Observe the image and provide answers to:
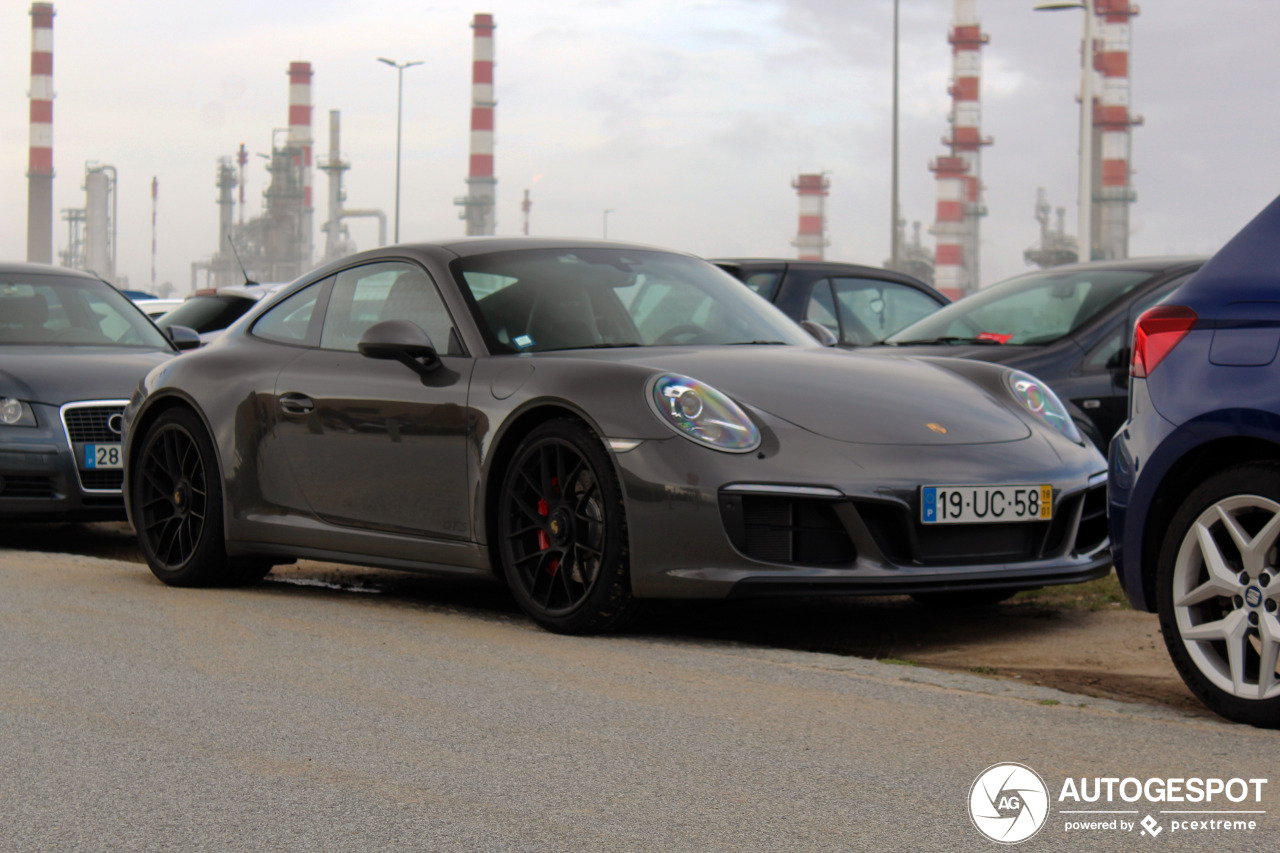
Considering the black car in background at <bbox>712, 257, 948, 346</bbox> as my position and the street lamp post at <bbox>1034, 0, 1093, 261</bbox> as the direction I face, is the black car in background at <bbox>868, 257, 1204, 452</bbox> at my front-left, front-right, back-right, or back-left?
back-right

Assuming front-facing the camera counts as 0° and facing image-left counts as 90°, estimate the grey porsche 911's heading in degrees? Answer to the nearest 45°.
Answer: approximately 315°

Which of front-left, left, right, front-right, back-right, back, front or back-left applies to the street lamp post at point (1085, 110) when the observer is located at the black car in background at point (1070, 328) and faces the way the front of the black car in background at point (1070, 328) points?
back-right

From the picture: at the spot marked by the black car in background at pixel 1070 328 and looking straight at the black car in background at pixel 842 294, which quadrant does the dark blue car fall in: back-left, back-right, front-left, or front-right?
back-left

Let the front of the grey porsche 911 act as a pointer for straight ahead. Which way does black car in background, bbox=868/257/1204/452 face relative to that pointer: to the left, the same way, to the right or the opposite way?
to the right

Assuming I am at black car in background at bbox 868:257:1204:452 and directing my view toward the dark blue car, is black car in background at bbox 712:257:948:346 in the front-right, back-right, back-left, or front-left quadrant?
back-right

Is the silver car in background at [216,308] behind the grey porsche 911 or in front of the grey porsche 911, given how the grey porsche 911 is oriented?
behind

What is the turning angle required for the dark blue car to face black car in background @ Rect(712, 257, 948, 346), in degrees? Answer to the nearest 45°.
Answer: approximately 135° to its left

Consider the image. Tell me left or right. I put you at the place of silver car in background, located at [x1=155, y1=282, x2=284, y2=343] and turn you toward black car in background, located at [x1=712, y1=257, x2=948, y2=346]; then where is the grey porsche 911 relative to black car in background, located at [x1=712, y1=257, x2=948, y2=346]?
right

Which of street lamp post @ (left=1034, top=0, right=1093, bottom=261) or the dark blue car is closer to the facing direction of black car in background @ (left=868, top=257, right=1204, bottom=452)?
the dark blue car
